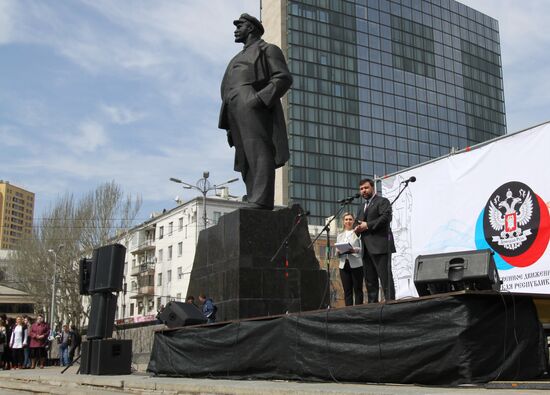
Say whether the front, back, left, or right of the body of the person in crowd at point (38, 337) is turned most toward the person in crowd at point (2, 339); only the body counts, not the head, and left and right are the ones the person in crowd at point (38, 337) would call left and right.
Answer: right

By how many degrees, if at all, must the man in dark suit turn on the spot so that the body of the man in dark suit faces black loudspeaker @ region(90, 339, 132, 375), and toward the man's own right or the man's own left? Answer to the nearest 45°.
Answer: approximately 90° to the man's own right

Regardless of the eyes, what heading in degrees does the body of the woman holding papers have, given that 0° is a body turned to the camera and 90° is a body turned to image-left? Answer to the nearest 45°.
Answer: approximately 45°

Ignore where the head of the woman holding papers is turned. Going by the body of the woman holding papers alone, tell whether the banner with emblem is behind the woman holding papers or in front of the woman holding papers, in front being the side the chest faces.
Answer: behind

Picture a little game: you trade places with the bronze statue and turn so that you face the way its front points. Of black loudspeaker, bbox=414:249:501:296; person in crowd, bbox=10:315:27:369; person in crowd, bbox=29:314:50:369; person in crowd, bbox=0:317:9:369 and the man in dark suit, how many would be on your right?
3

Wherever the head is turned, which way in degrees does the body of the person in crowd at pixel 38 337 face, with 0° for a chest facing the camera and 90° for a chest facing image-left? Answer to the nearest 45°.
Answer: approximately 0°

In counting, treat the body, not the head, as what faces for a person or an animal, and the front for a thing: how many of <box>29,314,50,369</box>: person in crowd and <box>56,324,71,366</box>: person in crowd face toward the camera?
2
